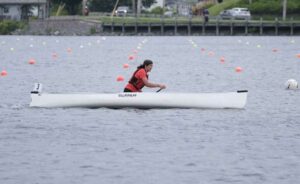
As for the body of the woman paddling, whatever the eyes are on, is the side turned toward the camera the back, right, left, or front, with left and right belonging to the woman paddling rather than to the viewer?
right

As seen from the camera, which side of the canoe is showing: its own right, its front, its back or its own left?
right
